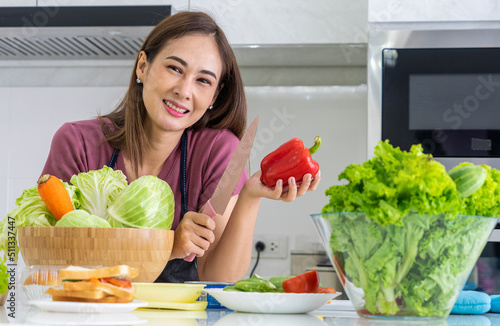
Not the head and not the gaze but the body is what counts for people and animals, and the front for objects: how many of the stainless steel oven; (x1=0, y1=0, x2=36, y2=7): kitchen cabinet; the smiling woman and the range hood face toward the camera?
4

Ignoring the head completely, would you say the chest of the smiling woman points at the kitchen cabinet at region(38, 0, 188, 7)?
no

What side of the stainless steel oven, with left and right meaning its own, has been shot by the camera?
front

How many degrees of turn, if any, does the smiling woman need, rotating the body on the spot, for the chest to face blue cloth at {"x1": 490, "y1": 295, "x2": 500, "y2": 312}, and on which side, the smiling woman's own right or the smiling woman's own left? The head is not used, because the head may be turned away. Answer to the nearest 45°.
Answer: approximately 45° to the smiling woman's own left

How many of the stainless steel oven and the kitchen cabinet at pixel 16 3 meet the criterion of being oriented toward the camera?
2

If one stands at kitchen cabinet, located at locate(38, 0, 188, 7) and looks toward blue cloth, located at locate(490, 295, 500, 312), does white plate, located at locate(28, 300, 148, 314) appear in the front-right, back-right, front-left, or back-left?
front-right

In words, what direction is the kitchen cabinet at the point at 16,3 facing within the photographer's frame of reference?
facing the viewer

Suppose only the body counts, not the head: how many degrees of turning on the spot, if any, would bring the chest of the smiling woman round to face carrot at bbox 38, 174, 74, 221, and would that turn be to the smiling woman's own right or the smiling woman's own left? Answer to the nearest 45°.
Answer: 0° — they already face it

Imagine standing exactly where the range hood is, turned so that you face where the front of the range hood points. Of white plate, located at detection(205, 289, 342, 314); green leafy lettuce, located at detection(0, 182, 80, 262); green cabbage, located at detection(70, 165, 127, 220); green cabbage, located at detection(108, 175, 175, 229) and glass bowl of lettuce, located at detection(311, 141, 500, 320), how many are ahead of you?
5

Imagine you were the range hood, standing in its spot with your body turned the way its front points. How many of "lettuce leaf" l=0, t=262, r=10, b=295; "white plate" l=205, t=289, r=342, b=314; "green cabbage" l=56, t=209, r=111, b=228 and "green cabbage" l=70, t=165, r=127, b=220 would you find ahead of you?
4

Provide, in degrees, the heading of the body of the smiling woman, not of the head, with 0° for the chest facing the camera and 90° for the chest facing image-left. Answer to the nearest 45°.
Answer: approximately 0°

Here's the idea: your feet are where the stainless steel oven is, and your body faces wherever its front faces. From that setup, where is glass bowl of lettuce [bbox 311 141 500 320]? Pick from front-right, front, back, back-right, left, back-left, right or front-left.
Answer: front

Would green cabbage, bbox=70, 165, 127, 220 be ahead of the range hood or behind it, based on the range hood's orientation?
ahead

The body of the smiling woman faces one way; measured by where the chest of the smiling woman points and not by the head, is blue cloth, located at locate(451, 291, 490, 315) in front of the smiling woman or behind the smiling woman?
in front

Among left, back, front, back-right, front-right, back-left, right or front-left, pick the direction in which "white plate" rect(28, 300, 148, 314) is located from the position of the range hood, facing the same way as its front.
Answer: front

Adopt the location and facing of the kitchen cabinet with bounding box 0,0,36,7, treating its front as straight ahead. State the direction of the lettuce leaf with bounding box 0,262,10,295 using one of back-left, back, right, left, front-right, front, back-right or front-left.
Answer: front
